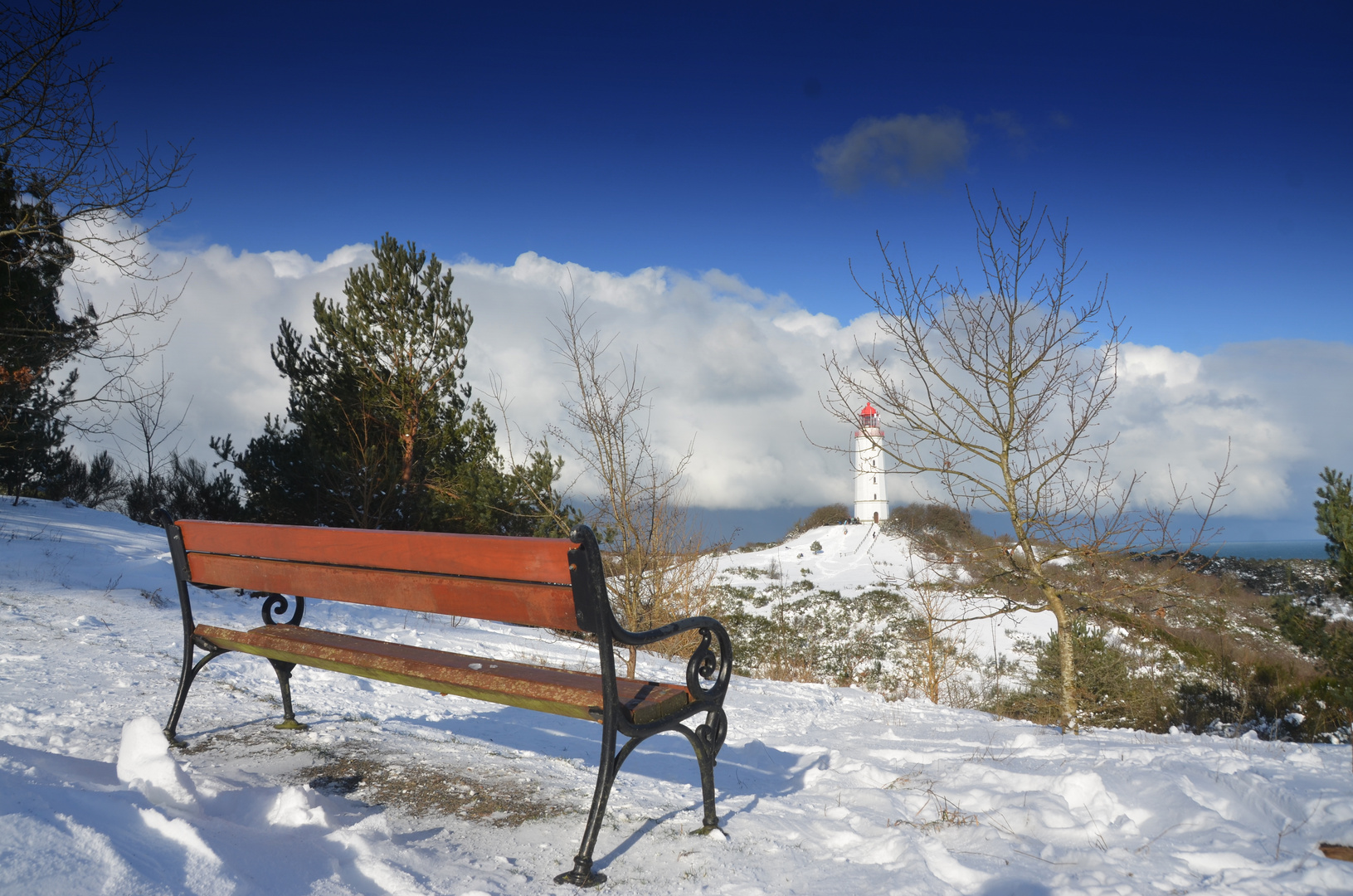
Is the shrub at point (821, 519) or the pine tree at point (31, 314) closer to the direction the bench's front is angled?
the shrub

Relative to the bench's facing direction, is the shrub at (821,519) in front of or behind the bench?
in front

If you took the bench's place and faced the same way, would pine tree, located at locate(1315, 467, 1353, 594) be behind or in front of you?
in front

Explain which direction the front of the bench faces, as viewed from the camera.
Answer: facing away from the viewer and to the right of the viewer

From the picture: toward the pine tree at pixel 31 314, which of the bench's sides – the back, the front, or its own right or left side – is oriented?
left

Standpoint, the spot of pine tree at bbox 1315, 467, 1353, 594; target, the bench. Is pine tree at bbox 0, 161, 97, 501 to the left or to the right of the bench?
right
